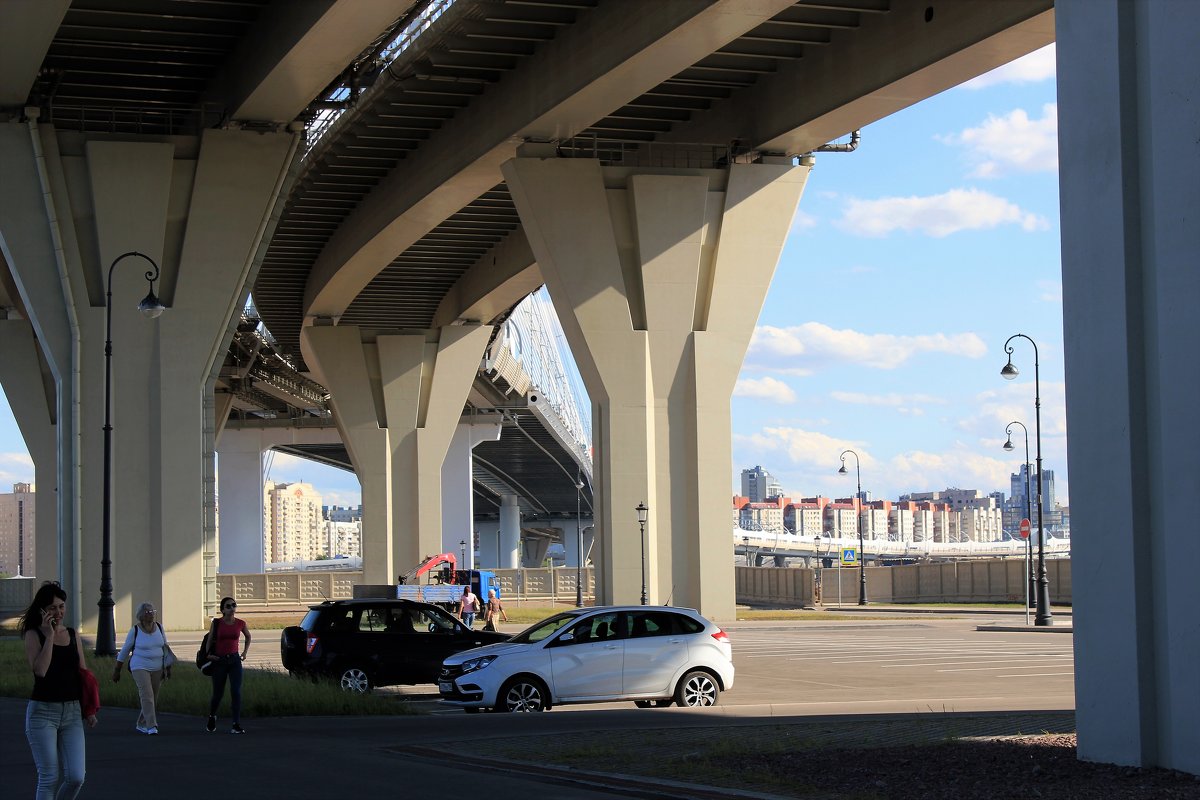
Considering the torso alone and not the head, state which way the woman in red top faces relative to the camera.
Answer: toward the camera

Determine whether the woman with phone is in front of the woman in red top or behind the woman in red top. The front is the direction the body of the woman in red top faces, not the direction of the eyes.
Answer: in front

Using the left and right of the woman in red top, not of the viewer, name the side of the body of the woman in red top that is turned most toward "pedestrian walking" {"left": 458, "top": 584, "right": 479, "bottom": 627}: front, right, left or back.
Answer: back
